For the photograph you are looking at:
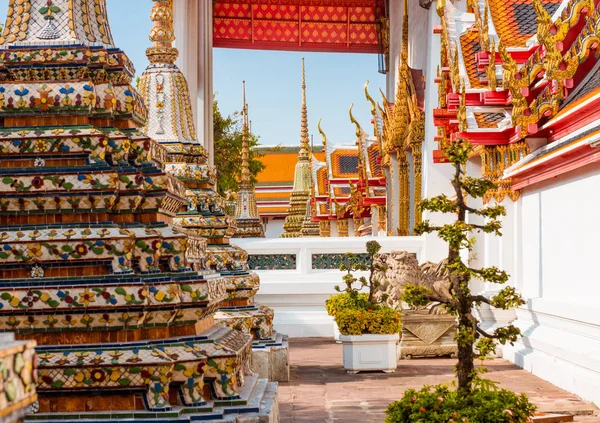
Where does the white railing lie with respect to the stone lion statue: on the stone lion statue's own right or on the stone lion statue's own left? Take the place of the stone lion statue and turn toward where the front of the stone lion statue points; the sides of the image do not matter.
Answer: on the stone lion statue's own right

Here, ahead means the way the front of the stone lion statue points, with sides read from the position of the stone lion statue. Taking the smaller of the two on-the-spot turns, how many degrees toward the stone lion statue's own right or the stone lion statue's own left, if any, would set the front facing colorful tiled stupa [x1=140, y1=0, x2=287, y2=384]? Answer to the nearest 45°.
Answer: approximately 45° to the stone lion statue's own left

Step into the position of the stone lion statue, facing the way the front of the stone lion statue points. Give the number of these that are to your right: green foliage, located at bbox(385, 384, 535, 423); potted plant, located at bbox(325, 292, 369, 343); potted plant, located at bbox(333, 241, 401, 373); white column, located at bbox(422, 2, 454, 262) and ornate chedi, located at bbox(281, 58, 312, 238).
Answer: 2

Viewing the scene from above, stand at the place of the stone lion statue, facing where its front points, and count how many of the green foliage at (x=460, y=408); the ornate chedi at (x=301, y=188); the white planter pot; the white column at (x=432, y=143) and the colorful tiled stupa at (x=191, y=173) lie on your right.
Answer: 2

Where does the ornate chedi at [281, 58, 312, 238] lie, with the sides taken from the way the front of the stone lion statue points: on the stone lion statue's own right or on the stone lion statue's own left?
on the stone lion statue's own right

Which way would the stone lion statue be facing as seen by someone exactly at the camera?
facing to the left of the viewer

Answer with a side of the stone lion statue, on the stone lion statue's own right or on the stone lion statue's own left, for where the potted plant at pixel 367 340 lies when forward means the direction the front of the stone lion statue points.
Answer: on the stone lion statue's own left

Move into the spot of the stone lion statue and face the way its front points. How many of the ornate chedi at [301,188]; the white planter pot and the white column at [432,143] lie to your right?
2

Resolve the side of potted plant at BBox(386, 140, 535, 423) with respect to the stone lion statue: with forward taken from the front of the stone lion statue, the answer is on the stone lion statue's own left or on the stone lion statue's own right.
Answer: on the stone lion statue's own left
